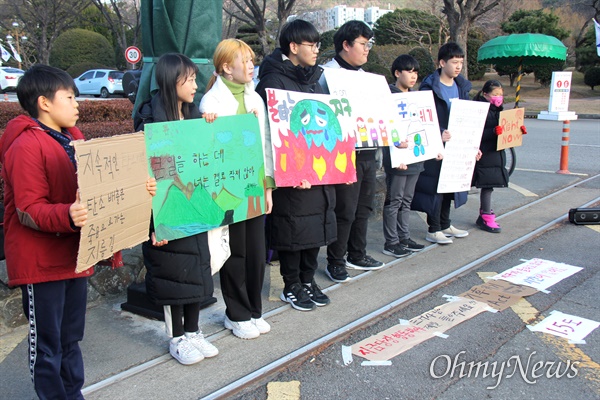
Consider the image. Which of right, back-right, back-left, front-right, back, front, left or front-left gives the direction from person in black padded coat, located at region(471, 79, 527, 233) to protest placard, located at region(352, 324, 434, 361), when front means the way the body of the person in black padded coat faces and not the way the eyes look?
front-right

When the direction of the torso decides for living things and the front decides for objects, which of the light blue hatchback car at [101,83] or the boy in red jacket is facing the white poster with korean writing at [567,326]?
the boy in red jacket

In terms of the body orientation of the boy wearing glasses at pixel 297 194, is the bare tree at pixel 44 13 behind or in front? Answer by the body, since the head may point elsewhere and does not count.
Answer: behind

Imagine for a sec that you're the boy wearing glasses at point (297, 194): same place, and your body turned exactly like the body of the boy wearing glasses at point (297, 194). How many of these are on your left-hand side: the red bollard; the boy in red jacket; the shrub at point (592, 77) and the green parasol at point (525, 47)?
3

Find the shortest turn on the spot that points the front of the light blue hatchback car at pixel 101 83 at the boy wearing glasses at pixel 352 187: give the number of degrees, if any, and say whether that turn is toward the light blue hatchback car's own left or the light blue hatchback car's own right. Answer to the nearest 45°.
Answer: approximately 135° to the light blue hatchback car's own left

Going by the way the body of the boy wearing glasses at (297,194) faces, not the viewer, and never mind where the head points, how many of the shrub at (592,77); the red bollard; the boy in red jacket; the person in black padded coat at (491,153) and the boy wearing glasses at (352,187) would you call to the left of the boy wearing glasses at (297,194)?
4

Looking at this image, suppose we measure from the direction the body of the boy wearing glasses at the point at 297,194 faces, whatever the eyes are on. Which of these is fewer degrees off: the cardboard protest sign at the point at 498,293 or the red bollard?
the cardboard protest sign

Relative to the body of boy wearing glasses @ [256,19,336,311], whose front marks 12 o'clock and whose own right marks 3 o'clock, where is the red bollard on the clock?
The red bollard is roughly at 9 o'clock from the boy wearing glasses.

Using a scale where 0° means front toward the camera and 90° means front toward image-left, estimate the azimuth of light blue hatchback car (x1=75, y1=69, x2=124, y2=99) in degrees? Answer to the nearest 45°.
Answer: approximately 135°

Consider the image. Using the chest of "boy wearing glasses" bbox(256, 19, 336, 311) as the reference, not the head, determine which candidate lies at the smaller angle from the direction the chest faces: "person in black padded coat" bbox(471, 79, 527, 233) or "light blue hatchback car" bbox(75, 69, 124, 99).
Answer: the person in black padded coat
